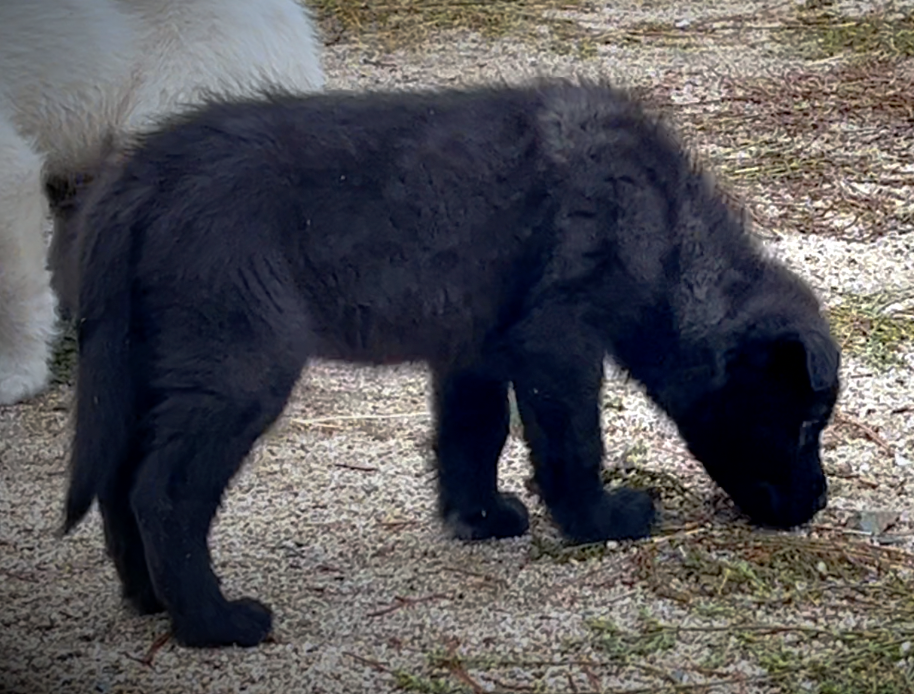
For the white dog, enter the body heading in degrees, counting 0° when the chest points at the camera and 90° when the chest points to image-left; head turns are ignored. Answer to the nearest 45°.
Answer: approximately 90°
